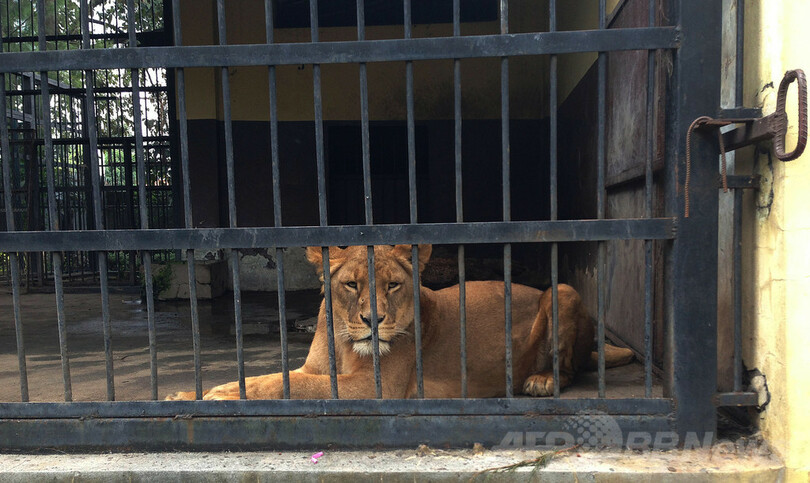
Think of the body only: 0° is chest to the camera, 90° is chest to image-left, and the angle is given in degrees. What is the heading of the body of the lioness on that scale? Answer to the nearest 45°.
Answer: approximately 90°
